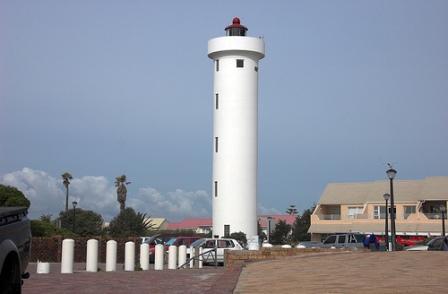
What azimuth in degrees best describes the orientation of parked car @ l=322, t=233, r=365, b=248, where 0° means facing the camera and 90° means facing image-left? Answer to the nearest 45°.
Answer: approximately 90°

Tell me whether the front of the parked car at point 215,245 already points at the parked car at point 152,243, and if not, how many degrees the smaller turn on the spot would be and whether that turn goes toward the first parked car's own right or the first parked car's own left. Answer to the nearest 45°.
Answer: approximately 90° to the first parked car's own right

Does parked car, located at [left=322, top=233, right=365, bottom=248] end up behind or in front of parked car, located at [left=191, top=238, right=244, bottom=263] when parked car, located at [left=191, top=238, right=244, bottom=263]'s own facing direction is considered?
behind

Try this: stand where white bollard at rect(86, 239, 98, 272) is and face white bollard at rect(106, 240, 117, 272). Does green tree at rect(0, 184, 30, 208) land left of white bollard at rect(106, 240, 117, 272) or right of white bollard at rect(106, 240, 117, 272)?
left

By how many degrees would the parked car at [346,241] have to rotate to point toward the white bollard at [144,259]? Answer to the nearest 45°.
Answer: approximately 45° to its left

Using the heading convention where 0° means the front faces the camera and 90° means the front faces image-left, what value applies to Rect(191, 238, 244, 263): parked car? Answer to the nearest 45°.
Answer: approximately 45°

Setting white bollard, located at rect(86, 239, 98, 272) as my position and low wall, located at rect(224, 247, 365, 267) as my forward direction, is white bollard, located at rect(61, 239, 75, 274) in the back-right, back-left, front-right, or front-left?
back-right

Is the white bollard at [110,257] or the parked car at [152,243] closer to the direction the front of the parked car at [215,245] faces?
the white bollard

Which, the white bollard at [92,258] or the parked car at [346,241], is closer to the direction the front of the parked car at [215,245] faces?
the white bollard
